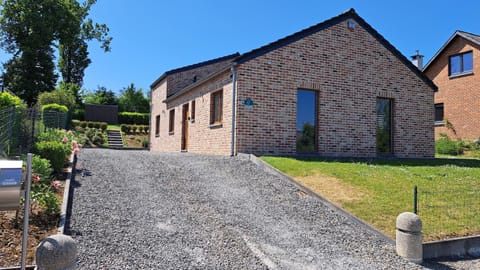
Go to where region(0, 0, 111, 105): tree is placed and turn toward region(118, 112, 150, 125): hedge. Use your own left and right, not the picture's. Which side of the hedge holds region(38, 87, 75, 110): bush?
right

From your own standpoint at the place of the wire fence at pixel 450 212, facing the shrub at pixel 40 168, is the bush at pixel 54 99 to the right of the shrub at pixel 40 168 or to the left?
right

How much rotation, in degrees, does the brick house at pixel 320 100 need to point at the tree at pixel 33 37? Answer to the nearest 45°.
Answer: approximately 90° to its right

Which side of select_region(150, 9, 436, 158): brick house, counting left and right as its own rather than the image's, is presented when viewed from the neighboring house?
back

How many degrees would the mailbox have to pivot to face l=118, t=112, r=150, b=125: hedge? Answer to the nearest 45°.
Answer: approximately 180°

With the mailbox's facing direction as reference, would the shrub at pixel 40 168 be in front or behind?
behind

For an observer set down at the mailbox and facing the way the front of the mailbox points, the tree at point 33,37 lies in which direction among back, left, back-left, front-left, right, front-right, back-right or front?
back

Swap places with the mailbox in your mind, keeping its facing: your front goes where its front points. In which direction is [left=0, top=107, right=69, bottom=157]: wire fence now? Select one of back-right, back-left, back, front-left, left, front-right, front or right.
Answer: back

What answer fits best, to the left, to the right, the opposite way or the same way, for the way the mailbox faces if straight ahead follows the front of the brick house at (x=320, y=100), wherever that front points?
to the left

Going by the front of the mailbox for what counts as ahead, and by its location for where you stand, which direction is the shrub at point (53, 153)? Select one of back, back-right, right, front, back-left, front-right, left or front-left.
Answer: back

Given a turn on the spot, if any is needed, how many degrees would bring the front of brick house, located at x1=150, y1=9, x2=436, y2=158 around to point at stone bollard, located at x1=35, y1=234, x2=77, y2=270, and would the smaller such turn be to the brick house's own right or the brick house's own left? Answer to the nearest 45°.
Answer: approximately 45° to the brick house's own left

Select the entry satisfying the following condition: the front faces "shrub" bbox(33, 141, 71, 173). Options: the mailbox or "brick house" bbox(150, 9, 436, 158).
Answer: the brick house
